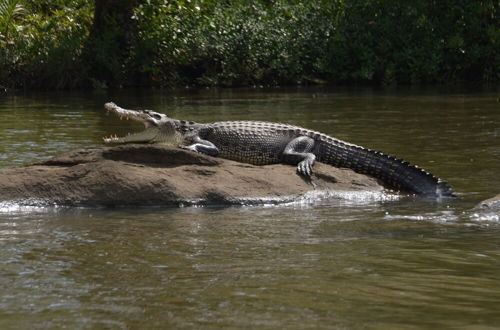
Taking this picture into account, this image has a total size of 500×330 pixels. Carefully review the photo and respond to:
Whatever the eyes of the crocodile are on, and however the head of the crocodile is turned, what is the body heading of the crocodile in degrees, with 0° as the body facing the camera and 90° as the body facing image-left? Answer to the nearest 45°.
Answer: approximately 90°
